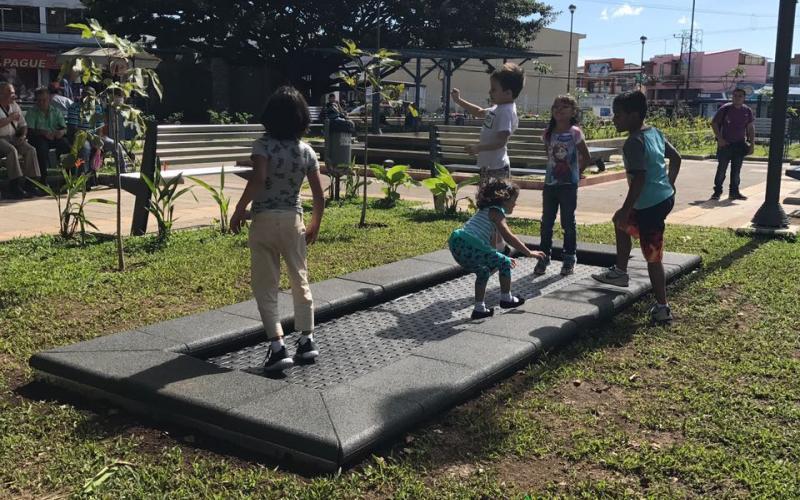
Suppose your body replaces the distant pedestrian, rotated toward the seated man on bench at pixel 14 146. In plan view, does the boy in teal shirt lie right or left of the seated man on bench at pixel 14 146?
left

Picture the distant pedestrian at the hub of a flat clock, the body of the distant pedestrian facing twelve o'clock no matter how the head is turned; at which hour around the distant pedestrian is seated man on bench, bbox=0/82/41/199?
The seated man on bench is roughly at 2 o'clock from the distant pedestrian.

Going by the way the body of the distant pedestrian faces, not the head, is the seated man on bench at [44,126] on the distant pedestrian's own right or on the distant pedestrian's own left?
on the distant pedestrian's own right

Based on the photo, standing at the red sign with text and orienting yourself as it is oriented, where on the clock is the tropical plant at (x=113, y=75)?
The tropical plant is roughly at 12 o'clock from the red sign with text.

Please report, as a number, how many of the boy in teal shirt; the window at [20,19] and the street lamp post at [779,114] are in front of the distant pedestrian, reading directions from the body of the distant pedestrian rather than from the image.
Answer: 2

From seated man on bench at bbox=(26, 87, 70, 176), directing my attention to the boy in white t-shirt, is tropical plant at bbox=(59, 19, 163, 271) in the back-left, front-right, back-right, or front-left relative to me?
front-right

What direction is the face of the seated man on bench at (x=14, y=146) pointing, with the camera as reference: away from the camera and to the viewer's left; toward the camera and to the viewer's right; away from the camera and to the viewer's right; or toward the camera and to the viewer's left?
toward the camera and to the viewer's right

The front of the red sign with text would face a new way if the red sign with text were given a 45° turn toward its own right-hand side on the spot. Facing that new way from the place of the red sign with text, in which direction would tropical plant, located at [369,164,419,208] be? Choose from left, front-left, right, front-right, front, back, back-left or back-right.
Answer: front-left

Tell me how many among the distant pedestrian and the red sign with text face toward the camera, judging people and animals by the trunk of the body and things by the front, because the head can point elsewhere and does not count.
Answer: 2

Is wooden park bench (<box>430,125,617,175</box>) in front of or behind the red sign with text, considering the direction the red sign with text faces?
in front

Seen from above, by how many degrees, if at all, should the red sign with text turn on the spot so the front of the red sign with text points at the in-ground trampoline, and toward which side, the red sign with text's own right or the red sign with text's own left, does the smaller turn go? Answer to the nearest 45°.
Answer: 0° — it already faces it

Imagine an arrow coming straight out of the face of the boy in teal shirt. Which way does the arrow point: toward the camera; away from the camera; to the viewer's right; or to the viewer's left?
to the viewer's left

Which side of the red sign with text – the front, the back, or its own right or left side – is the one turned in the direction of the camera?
front

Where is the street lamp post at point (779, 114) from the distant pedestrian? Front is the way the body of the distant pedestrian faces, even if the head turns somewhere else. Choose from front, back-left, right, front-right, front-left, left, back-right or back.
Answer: front

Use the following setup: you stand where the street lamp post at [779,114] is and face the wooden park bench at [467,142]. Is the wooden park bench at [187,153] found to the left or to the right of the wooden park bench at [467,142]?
left
